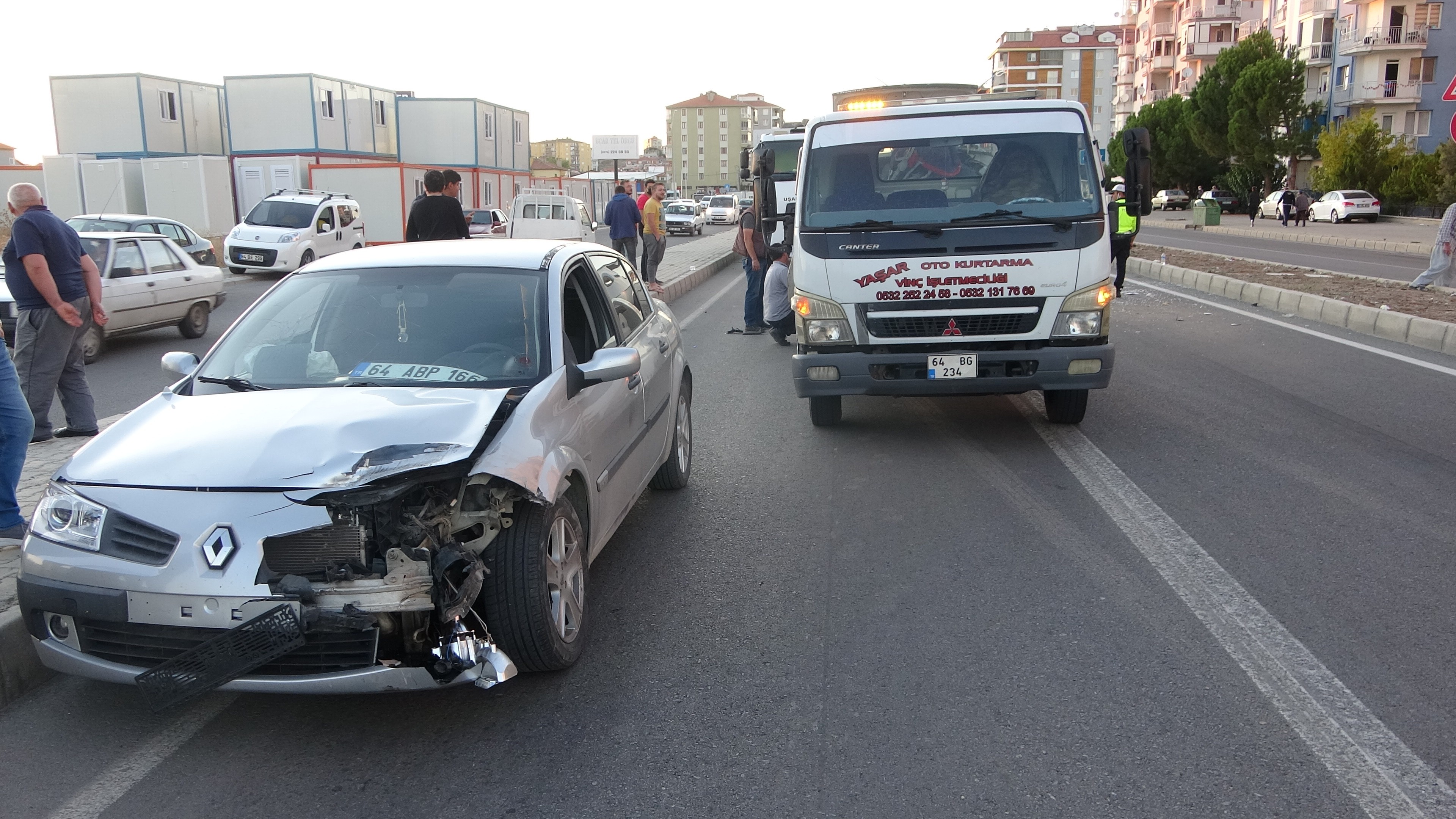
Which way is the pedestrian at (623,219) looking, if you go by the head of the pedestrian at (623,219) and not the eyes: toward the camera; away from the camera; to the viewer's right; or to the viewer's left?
away from the camera

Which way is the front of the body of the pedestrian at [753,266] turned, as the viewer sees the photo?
to the viewer's right

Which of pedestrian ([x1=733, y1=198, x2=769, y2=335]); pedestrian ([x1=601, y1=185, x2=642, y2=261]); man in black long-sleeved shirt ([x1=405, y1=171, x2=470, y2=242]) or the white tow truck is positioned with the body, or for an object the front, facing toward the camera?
the white tow truck

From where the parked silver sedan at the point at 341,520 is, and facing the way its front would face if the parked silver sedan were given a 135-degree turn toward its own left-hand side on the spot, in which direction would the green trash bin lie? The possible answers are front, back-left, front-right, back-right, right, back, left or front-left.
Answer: front-left

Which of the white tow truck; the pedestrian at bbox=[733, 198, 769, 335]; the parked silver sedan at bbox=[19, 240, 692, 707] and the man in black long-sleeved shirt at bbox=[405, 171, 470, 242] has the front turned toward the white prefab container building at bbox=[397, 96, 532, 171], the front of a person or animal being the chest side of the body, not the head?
the man in black long-sleeved shirt

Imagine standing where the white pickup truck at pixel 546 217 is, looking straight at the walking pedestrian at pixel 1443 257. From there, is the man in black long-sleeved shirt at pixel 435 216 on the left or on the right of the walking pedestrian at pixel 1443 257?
right

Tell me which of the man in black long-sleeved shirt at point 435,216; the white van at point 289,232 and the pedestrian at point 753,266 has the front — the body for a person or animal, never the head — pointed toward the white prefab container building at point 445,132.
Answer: the man in black long-sleeved shirt

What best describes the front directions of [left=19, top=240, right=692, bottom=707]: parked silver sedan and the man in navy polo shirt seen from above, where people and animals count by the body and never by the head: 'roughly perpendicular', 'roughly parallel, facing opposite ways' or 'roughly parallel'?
roughly perpendicular

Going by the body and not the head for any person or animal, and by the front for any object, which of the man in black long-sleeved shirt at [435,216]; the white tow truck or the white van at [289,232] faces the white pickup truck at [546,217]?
the man in black long-sleeved shirt

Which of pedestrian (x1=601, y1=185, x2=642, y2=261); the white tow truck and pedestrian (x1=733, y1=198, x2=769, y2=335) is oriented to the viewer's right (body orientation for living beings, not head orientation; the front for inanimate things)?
pedestrian (x1=733, y1=198, x2=769, y2=335)

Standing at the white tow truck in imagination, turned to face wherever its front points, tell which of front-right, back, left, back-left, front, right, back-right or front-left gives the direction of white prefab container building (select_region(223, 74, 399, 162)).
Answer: back-right

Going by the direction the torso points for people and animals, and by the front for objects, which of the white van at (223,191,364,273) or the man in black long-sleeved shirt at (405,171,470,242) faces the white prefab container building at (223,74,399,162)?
the man in black long-sleeved shirt

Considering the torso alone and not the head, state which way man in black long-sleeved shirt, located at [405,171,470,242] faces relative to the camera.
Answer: away from the camera

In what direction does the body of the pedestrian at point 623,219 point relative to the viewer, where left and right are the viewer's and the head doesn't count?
facing away from the viewer
